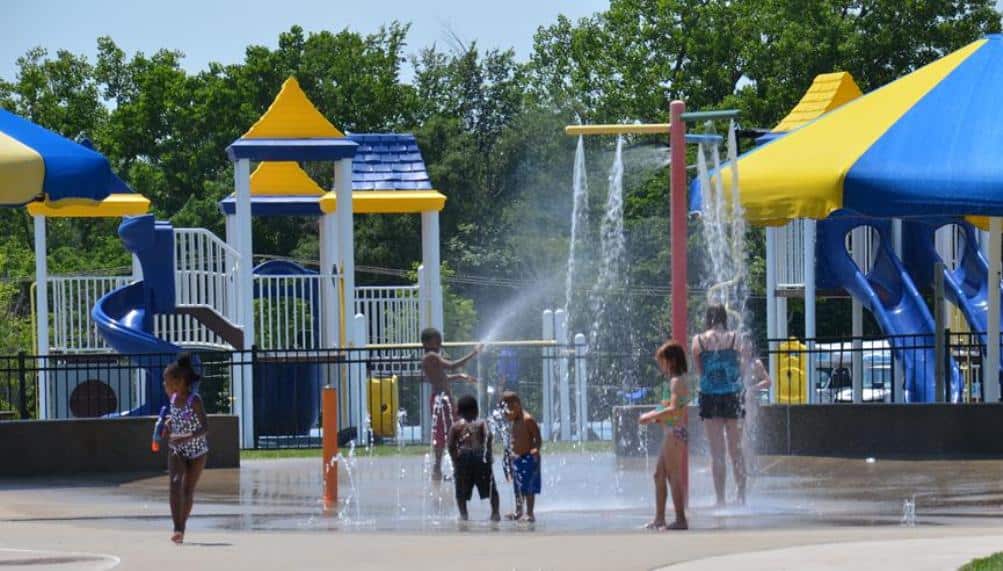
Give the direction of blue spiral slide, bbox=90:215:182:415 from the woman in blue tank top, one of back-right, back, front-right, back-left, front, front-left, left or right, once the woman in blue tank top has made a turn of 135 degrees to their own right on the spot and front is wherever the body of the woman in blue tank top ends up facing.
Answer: back

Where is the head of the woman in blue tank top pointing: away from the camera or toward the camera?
away from the camera

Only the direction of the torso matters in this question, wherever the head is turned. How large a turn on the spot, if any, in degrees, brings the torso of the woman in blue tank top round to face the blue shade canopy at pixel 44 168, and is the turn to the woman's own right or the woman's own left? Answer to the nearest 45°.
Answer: approximately 90° to the woman's own left

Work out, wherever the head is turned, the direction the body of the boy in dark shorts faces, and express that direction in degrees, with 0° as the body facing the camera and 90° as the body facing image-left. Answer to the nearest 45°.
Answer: approximately 180°

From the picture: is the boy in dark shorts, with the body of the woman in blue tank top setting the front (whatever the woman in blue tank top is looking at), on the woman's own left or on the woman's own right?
on the woman's own left

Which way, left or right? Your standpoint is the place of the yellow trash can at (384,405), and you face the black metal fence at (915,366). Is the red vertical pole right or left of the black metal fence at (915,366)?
right

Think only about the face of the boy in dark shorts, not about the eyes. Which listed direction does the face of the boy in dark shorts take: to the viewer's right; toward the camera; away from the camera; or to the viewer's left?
away from the camera

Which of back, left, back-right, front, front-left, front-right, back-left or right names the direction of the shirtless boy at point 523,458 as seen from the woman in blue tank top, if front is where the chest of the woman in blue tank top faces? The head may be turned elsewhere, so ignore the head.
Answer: back-left

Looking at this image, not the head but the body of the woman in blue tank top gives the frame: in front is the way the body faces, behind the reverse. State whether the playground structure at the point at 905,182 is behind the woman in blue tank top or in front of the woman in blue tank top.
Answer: in front

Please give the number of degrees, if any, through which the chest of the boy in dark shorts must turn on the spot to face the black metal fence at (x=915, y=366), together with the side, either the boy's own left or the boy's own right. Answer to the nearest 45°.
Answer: approximately 45° to the boy's own right

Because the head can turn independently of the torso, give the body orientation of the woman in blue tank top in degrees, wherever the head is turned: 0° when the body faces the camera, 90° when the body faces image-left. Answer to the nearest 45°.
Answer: approximately 180°

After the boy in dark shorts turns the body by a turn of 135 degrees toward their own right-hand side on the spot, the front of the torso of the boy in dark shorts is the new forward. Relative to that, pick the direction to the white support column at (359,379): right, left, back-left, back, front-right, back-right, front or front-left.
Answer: back-left
